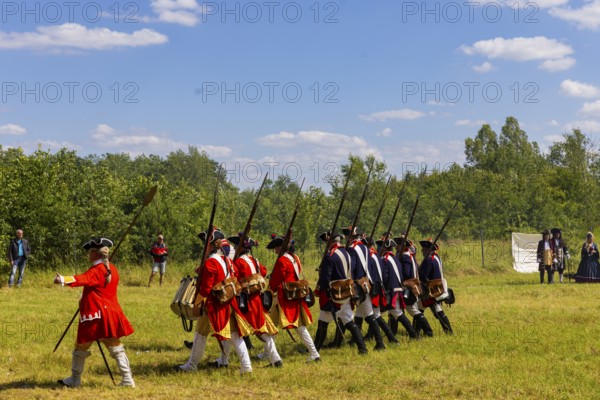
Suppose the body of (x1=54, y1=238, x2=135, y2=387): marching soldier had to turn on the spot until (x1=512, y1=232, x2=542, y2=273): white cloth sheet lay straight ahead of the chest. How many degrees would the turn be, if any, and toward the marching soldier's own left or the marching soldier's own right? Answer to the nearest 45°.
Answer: approximately 135° to the marching soldier's own right

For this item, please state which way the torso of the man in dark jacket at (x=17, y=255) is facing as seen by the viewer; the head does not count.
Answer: toward the camera

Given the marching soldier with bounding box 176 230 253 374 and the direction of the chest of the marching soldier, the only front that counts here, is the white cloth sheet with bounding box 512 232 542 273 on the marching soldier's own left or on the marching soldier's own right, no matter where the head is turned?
on the marching soldier's own right

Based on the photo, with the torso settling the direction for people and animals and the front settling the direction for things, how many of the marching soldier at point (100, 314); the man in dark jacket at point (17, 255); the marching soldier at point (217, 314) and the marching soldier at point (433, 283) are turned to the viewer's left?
3

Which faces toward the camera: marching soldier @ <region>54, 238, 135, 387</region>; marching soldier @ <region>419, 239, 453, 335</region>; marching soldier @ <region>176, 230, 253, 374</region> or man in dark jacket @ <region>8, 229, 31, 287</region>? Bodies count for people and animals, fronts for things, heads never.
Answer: the man in dark jacket

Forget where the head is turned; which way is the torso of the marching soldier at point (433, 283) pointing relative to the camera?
to the viewer's left

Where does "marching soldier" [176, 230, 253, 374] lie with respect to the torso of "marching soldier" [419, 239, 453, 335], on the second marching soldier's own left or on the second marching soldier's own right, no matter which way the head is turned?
on the second marching soldier's own left

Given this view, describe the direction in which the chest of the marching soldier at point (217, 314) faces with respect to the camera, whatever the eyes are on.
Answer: to the viewer's left

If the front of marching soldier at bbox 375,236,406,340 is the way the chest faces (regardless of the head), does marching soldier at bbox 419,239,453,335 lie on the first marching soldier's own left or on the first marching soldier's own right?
on the first marching soldier's own right

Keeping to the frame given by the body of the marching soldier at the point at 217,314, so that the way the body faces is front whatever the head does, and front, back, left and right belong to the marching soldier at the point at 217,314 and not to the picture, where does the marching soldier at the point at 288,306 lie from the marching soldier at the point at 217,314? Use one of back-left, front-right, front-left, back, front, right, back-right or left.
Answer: back-right

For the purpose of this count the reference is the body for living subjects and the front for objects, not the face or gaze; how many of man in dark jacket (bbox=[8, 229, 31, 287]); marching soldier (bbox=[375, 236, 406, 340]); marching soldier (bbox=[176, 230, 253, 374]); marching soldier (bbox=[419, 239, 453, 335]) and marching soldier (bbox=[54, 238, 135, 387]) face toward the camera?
1

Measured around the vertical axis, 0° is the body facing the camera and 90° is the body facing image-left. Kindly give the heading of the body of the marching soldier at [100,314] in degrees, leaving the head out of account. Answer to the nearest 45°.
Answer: approximately 90°

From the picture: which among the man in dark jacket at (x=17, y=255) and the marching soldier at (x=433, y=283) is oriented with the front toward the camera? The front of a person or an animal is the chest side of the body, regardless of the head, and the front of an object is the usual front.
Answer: the man in dark jacket

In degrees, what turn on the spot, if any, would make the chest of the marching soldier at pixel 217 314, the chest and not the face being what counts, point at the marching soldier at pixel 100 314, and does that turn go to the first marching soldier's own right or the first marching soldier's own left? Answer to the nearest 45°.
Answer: approximately 45° to the first marching soldier's own left

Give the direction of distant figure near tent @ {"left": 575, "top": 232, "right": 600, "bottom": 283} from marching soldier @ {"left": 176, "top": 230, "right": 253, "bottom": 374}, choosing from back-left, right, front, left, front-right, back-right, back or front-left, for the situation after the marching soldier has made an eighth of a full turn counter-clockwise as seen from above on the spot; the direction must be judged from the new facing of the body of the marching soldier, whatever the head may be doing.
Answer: back

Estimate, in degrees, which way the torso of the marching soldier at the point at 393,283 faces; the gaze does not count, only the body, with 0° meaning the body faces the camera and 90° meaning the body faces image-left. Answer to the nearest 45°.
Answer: approximately 135°
